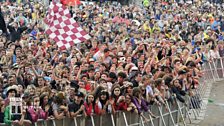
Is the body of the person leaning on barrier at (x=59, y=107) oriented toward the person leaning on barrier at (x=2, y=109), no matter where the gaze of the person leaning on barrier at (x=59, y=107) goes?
no

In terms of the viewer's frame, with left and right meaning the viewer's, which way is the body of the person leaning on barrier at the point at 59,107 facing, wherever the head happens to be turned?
facing the viewer and to the right of the viewer

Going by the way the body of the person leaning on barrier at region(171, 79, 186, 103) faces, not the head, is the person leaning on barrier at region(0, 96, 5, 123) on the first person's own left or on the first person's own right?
on the first person's own right

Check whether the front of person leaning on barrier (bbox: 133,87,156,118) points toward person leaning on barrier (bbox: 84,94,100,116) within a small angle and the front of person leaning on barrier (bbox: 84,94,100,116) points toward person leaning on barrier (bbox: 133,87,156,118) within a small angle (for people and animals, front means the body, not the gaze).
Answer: no

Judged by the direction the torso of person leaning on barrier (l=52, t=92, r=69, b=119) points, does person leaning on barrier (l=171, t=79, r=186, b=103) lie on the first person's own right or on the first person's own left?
on the first person's own left

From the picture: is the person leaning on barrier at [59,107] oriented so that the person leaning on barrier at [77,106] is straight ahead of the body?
no

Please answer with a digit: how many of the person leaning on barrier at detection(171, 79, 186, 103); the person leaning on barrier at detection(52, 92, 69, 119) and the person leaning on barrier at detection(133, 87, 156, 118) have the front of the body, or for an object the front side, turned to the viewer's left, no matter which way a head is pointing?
0

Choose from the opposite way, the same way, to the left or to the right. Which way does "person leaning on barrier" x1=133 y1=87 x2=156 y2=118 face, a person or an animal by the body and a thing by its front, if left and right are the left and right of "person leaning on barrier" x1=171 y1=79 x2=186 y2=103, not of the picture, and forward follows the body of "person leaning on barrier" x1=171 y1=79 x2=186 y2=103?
the same way

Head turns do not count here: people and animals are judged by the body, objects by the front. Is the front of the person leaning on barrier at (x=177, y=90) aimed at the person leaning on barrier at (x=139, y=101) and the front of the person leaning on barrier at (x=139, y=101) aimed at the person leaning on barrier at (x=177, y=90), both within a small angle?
no

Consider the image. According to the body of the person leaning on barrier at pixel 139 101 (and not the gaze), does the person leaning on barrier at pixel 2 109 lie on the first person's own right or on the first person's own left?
on the first person's own right

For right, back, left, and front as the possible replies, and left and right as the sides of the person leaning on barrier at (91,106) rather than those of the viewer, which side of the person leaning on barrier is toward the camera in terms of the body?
front

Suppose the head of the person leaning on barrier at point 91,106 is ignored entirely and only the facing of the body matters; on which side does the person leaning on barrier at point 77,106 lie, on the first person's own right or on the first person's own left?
on the first person's own right

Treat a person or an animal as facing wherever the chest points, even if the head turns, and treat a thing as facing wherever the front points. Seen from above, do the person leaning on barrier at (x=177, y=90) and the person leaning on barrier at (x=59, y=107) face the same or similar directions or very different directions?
same or similar directions
